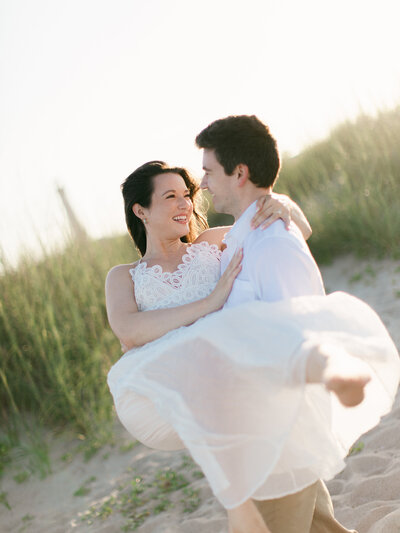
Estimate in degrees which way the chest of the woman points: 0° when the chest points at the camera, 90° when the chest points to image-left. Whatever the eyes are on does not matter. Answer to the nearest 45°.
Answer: approximately 315°

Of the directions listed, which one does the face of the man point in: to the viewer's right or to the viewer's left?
to the viewer's left

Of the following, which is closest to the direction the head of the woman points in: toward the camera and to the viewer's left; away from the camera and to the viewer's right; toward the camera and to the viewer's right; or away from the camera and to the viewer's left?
toward the camera and to the viewer's right

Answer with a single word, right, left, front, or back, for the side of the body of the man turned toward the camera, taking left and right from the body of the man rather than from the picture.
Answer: left
